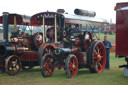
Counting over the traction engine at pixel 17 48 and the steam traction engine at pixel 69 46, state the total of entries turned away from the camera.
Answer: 0

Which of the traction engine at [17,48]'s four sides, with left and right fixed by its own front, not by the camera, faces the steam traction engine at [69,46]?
left
